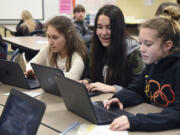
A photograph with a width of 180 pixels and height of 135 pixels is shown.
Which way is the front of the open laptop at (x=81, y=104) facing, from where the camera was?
facing away from the viewer and to the right of the viewer

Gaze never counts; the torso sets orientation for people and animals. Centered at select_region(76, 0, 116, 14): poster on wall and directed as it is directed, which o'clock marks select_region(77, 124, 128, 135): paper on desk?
The paper on desk is roughly at 12 o'clock from the poster on wall.

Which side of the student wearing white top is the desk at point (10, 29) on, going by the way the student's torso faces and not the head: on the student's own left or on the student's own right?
on the student's own right

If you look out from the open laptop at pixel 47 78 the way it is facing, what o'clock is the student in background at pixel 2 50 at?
The student in background is roughly at 10 o'clock from the open laptop.

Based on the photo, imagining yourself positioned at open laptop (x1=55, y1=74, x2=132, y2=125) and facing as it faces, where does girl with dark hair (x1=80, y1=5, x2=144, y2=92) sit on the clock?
The girl with dark hair is roughly at 11 o'clock from the open laptop.

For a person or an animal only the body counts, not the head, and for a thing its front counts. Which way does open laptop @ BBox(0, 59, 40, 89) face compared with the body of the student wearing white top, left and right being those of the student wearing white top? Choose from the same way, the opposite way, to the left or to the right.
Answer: the opposite way

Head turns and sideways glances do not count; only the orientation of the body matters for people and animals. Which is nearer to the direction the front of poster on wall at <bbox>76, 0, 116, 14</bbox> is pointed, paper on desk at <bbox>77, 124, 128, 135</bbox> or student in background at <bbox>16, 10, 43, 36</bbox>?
the paper on desk

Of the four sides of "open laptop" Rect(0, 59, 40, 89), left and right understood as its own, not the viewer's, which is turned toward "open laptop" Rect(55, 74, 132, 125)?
right

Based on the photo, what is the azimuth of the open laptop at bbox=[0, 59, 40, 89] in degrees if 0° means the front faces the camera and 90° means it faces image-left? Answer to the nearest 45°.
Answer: approximately 225°

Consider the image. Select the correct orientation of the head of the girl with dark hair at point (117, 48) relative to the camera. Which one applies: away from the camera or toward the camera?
toward the camera

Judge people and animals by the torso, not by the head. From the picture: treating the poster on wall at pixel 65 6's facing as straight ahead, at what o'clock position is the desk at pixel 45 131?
The desk is roughly at 12 o'clock from the poster on wall.

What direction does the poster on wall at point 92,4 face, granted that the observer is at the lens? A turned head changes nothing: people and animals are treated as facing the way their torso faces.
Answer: facing the viewer
